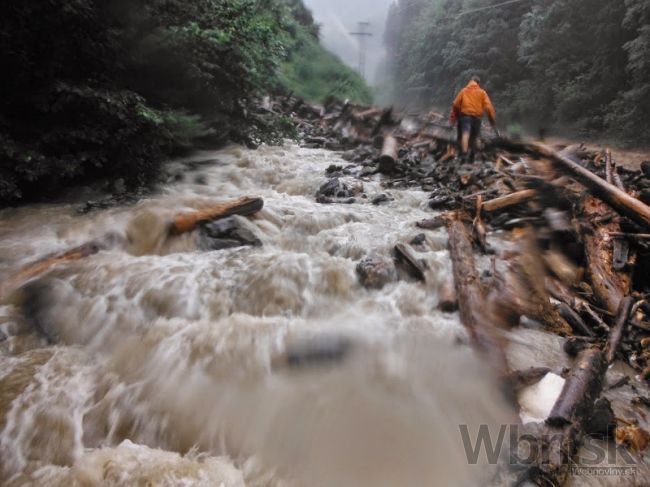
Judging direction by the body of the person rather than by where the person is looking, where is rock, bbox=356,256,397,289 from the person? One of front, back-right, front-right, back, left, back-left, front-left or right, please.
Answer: back

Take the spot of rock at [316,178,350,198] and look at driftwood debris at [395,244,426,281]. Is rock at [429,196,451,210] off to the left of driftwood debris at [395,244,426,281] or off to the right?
left

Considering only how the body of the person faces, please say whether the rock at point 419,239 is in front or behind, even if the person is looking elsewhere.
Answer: behind

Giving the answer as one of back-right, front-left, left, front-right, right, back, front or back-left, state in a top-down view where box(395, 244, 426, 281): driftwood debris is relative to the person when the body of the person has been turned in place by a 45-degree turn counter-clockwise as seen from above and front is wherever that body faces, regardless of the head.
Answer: back-left

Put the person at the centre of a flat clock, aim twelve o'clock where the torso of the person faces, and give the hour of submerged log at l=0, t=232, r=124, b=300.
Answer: The submerged log is roughly at 7 o'clock from the person.

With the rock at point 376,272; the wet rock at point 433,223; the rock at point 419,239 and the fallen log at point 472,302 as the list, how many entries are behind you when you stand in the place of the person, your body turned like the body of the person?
4

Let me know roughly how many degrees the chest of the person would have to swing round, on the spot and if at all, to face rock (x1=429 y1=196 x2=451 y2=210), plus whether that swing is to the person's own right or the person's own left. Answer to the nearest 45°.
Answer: approximately 180°

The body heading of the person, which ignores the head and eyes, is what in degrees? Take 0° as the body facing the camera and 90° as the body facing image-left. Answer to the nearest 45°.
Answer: approximately 180°

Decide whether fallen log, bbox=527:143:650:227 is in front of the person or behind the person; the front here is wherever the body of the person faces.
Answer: behind

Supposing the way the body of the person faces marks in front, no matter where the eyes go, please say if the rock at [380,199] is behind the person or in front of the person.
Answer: behind

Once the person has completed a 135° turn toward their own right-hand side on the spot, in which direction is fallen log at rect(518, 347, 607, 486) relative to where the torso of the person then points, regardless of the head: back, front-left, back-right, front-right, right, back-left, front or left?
front-right

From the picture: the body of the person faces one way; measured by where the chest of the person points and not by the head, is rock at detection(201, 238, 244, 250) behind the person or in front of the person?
behind

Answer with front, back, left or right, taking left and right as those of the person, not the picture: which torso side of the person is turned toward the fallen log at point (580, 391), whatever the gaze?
back
